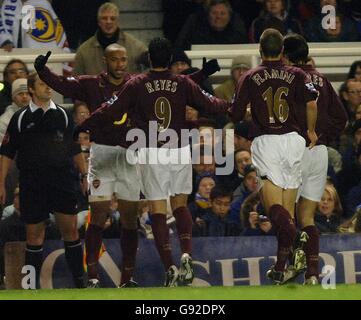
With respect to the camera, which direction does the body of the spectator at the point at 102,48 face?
toward the camera

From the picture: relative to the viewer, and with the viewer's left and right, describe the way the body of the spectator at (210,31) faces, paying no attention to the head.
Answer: facing the viewer

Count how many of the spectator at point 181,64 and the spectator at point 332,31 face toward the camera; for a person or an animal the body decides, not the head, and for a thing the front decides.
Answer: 2

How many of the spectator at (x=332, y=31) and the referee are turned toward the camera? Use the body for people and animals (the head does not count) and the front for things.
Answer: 2

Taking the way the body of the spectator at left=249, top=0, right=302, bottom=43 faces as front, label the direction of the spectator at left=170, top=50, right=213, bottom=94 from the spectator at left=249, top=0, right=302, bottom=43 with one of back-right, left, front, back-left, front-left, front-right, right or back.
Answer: front-right

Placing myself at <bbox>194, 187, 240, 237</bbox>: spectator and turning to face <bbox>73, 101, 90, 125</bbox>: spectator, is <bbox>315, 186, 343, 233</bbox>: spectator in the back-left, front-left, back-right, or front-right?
back-right

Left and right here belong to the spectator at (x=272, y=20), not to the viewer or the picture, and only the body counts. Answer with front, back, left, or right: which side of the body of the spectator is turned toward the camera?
front
